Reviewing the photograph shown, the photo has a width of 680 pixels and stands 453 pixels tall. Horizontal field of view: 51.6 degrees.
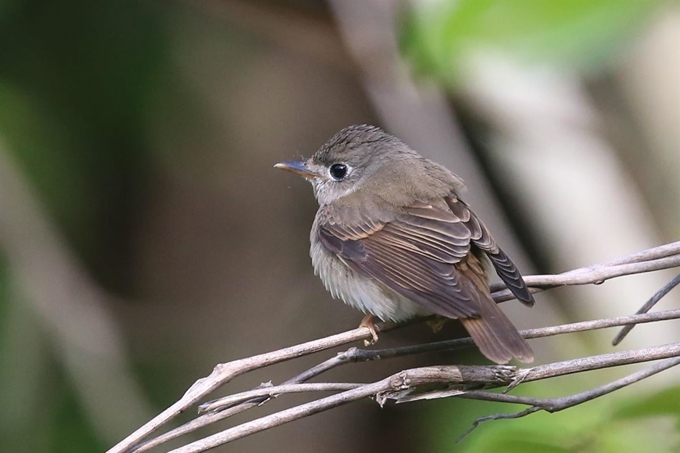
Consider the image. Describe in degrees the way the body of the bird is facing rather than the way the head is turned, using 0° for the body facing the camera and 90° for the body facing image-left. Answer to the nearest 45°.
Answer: approximately 135°
